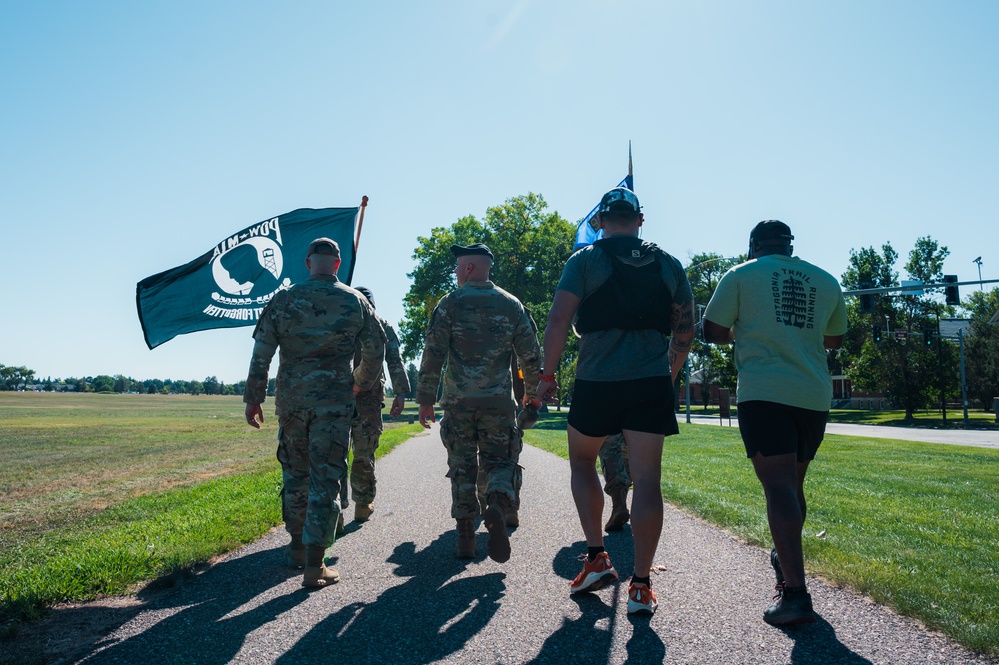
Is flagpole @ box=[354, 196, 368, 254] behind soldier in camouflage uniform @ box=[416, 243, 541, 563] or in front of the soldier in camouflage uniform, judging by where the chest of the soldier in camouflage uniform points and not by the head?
in front

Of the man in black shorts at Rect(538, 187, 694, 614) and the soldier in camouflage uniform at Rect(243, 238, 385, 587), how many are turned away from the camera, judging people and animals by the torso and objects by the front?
2

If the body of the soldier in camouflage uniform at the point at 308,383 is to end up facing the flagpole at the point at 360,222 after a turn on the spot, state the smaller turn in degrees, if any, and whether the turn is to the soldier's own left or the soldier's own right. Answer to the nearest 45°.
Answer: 0° — they already face it

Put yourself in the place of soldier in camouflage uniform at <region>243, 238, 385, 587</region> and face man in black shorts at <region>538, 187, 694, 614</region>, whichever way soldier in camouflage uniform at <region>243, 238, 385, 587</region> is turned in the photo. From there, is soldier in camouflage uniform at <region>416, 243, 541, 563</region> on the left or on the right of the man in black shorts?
left

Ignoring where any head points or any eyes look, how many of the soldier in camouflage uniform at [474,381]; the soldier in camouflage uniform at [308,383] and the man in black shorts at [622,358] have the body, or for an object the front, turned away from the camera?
3

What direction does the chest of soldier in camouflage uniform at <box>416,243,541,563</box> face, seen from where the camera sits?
away from the camera

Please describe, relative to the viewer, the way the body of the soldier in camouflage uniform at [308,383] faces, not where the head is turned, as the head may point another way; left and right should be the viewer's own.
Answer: facing away from the viewer

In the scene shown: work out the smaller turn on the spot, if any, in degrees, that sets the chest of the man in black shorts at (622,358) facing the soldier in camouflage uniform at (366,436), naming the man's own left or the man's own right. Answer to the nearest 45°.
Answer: approximately 45° to the man's own left

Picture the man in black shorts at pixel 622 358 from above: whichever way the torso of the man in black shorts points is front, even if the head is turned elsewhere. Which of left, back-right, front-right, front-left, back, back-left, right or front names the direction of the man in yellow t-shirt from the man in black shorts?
right

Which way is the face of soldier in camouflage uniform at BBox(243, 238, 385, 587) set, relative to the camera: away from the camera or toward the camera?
away from the camera

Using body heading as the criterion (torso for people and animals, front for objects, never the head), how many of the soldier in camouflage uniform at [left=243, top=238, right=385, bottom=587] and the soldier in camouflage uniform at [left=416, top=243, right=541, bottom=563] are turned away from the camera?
2

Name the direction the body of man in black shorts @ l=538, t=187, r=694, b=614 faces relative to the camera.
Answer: away from the camera
